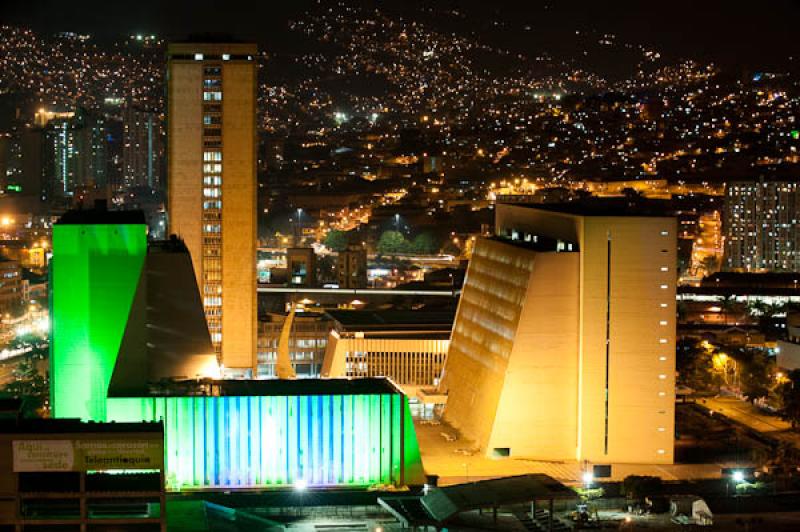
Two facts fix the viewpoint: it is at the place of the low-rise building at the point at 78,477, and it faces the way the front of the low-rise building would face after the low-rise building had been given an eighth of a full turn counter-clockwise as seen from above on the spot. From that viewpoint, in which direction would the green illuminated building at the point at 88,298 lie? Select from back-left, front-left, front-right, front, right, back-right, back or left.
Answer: back-left

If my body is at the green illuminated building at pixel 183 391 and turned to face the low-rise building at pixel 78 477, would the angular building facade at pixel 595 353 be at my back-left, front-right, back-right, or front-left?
back-left

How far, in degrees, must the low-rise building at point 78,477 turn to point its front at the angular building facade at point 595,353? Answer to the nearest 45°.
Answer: approximately 135° to its left

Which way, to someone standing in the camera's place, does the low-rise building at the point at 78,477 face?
facing the viewer

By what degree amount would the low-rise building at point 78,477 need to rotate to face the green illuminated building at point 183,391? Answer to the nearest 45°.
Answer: approximately 180°

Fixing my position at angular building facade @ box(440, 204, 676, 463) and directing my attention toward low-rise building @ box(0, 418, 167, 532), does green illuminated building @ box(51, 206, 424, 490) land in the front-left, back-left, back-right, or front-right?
front-right
